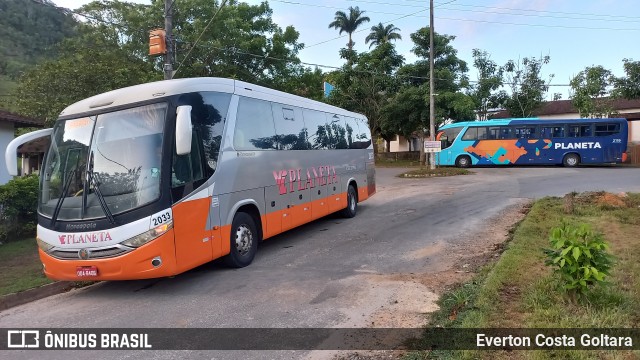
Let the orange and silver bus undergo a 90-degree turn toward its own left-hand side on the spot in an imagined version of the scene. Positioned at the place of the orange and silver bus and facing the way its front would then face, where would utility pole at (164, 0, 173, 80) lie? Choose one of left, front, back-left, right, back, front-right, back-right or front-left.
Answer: back-left

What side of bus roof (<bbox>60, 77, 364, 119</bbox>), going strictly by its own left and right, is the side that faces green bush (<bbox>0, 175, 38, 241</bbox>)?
right

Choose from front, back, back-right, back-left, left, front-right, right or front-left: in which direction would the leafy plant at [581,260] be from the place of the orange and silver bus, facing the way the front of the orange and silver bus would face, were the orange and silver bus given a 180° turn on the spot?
right

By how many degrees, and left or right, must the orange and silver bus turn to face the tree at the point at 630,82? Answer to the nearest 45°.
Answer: approximately 180°

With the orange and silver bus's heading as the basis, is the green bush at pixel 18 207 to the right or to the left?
on its right

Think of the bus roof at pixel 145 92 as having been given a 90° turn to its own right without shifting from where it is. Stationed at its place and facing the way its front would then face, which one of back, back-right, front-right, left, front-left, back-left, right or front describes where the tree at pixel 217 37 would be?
front-right

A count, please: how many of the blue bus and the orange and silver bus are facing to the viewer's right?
0

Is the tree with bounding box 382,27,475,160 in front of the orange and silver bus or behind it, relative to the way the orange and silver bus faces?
behind

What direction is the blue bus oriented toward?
to the viewer's left

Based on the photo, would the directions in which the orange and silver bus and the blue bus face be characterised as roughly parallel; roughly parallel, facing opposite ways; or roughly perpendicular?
roughly perpendicular
